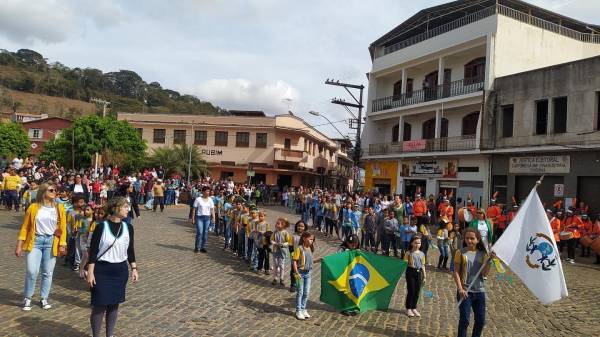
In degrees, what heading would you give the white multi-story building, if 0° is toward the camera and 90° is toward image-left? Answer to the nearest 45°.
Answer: approximately 45°

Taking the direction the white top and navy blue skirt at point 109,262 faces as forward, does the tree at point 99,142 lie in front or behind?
behind

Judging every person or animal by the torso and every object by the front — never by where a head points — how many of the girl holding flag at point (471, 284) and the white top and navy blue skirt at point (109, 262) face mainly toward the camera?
2

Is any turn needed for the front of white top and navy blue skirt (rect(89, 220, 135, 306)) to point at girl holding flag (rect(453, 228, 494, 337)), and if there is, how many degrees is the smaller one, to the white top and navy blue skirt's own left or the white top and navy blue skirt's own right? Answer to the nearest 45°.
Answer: approximately 90° to the white top and navy blue skirt's own left

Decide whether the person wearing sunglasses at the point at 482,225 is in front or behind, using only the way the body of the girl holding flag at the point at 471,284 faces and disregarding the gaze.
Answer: behind

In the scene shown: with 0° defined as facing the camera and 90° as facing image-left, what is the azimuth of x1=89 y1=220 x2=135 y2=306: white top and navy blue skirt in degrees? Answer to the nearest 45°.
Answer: approximately 0°

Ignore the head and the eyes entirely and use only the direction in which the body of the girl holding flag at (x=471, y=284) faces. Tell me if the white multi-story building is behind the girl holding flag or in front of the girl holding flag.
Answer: behind

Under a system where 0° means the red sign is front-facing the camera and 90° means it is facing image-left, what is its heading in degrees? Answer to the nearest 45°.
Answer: approximately 0°

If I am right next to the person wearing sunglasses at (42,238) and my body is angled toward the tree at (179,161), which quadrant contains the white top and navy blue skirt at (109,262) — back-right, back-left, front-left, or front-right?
back-right
